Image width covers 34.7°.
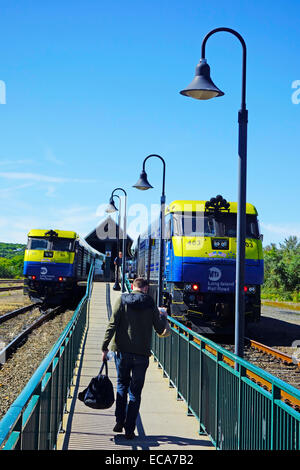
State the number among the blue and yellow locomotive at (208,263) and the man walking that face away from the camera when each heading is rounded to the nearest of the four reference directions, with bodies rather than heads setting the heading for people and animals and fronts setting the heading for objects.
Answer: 1

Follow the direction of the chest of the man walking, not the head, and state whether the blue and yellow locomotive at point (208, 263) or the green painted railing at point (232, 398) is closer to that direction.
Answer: the blue and yellow locomotive

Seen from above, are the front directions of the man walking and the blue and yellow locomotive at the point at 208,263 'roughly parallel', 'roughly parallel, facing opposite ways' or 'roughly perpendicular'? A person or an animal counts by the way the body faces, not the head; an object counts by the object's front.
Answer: roughly parallel, facing opposite ways

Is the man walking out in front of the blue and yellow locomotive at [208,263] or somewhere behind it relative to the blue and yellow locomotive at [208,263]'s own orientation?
in front

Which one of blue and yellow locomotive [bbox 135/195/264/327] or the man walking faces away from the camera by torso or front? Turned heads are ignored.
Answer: the man walking

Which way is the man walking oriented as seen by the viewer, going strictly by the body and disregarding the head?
away from the camera

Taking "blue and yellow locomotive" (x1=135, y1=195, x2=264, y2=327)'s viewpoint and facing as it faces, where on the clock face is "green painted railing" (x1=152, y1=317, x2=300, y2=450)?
The green painted railing is roughly at 12 o'clock from the blue and yellow locomotive.

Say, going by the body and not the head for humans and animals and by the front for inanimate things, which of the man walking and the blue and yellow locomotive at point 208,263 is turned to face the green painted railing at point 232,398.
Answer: the blue and yellow locomotive

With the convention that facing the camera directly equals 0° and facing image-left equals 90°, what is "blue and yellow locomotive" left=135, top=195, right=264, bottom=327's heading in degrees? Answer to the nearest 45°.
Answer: approximately 0°

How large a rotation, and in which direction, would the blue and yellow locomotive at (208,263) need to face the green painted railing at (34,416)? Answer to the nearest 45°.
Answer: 0° — it already faces it

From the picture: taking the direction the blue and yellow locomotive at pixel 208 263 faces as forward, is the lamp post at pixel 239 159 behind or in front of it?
in front

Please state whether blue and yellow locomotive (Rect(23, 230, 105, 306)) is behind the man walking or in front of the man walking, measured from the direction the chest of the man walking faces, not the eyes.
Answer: in front

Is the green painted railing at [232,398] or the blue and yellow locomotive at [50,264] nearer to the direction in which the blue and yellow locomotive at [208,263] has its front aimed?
the green painted railing

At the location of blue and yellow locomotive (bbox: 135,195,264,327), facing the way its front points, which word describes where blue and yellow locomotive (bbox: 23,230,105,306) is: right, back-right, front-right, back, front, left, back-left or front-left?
back-right

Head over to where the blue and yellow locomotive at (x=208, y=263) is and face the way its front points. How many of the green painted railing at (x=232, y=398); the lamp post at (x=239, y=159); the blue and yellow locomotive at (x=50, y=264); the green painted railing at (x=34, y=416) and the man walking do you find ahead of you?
4

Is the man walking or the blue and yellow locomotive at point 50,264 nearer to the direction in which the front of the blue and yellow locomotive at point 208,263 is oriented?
the man walking

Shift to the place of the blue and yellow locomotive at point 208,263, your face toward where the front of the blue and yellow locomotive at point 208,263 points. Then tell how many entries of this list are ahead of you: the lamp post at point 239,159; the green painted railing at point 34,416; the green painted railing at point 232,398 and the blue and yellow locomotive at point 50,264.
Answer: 3
